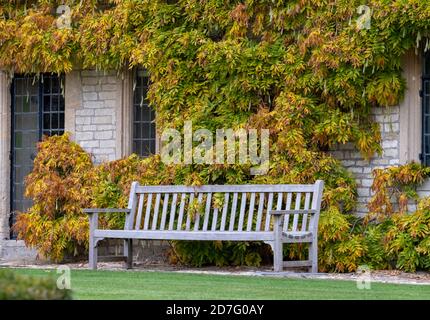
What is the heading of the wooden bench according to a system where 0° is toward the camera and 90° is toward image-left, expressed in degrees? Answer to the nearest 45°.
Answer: approximately 45°
